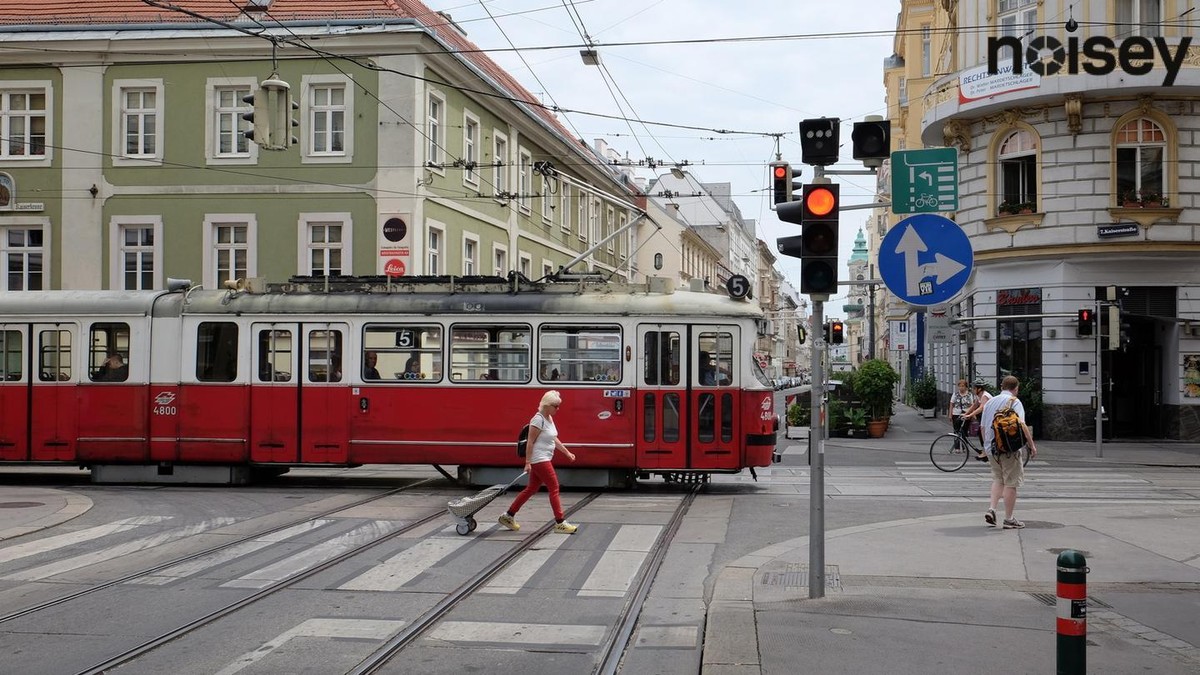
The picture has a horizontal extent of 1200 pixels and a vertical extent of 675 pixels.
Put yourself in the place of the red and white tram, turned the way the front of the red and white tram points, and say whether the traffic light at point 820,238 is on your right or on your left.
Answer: on your right

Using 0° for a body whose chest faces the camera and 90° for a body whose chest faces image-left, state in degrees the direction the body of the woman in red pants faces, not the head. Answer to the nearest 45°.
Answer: approximately 270°

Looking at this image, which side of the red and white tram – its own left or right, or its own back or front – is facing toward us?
right

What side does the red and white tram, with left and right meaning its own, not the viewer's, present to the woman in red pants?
right

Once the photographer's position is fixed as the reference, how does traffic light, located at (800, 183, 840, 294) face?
facing the viewer

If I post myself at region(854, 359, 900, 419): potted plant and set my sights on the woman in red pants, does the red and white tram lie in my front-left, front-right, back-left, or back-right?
front-right

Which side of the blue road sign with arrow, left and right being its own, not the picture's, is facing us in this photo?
front

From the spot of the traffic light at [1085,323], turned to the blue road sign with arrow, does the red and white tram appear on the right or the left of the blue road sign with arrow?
right

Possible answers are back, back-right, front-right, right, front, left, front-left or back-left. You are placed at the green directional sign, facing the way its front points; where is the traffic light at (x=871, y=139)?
front-right

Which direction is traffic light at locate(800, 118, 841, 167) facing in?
toward the camera
